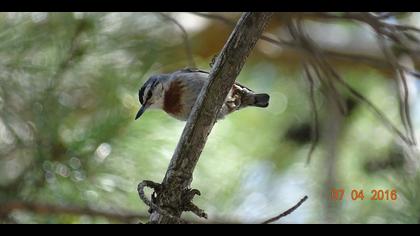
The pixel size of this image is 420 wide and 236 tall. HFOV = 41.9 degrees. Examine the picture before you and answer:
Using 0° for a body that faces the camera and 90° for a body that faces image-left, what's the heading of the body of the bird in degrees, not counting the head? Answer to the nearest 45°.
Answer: approximately 90°
